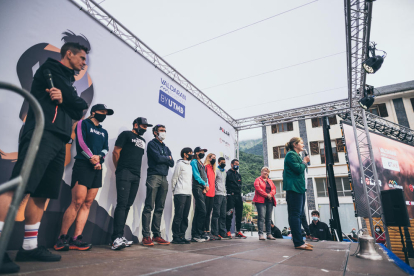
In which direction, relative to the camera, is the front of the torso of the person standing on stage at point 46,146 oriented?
to the viewer's right

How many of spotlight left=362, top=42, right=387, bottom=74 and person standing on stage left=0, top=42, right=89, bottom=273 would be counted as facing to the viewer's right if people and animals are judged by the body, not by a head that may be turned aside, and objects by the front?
1

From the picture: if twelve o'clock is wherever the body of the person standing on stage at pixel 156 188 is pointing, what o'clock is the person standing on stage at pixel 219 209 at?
the person standing on stage at pixel 219 209 is roughly at 9 o'clock from the person standing on stage at pixel 156 188.

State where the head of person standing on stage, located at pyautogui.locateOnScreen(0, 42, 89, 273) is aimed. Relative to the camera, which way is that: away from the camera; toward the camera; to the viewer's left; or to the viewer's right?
to the viewer's right

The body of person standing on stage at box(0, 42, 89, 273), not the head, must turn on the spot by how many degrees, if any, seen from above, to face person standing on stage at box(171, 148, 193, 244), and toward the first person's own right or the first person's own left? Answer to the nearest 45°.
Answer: approximately 45° to the first person's own left

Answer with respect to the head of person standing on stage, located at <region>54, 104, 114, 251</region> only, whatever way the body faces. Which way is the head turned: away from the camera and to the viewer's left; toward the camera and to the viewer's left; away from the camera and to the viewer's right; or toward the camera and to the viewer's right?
toward the camera and to the viewer's right

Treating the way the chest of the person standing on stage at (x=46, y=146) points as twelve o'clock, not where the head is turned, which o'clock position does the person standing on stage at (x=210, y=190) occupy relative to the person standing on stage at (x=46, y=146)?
the person standing on stage at (x=210, y=190) is roughly at 11 o'clock from the person standing on stage at (x=46, y=146).
